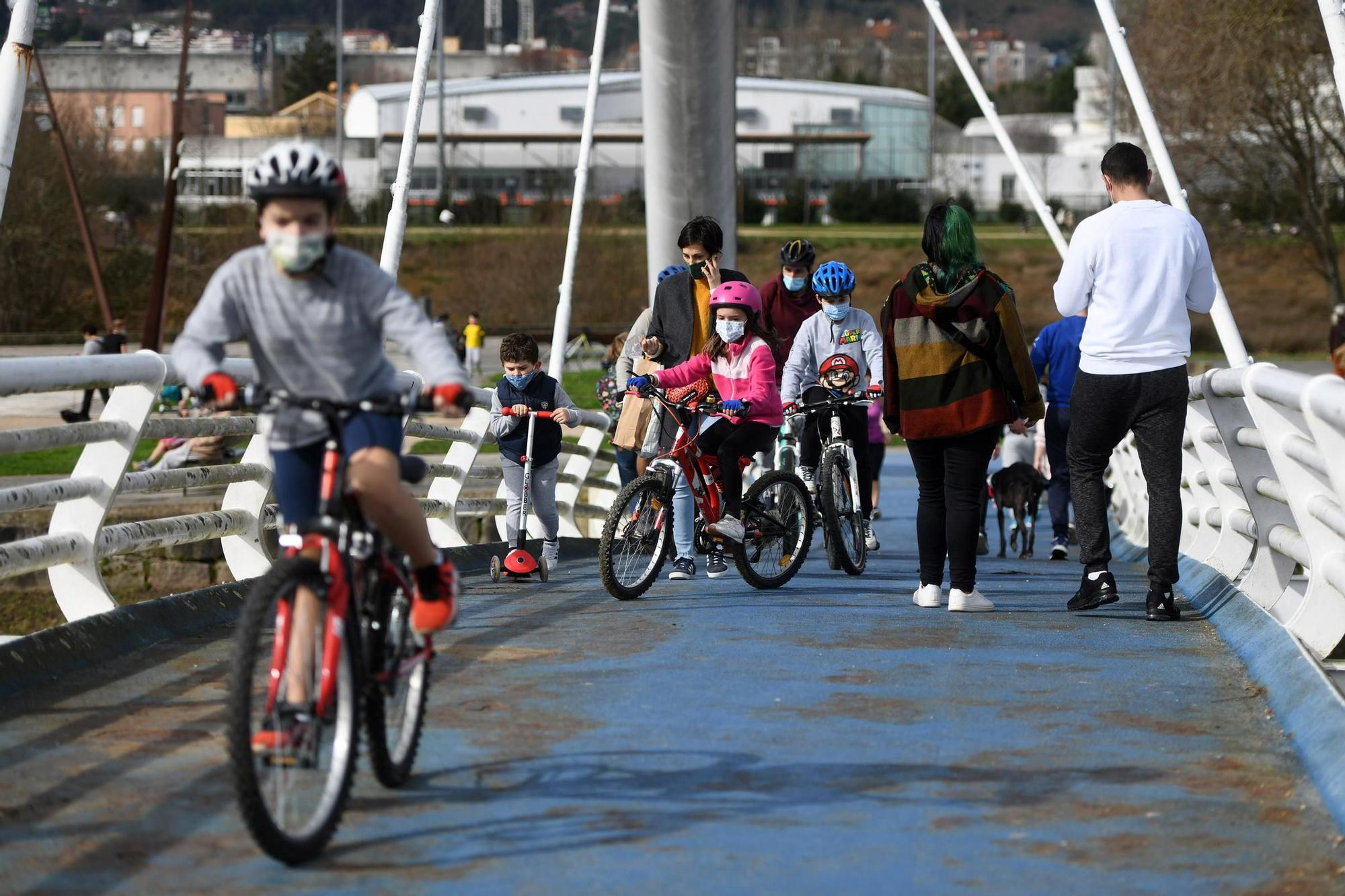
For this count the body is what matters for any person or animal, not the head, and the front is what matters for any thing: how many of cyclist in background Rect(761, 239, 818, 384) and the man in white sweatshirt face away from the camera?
1

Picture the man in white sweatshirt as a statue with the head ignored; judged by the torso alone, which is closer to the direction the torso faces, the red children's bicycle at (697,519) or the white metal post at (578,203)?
the white metal post

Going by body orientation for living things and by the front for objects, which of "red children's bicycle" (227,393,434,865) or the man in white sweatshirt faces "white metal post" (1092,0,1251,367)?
the man in white sweatshirt

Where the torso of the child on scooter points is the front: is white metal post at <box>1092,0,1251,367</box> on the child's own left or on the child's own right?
on the child's own left

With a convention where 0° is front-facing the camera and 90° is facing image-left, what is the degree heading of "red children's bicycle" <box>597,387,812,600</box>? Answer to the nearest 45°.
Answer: approximately 45°

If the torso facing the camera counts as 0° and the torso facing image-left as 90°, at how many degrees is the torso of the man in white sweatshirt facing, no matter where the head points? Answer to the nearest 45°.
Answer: approximately 180°

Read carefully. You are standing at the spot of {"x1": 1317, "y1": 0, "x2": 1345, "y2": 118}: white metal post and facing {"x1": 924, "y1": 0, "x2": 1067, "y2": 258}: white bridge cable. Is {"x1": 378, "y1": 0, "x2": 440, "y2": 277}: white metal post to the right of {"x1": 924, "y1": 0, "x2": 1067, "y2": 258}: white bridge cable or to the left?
left

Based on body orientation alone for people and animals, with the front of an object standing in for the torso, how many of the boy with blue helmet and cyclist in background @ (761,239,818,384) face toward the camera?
2

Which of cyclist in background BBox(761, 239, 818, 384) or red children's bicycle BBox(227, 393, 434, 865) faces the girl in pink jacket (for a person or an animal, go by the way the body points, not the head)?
the cyclist in background

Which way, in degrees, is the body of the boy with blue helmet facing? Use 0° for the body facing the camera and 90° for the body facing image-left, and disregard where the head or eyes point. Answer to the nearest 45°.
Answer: approximately 0°

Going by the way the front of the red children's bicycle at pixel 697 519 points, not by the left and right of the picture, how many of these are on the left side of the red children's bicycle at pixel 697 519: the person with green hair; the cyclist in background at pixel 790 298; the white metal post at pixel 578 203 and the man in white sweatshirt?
2
